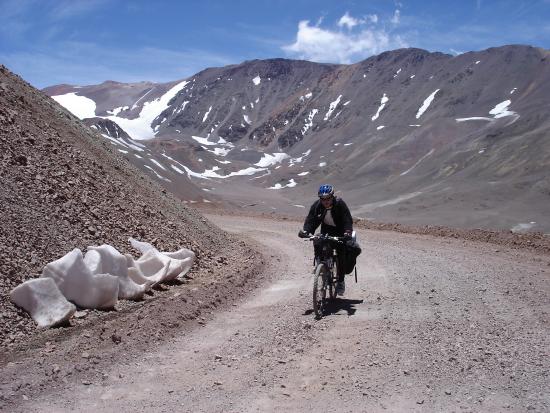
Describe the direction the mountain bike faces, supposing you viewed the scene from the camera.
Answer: facing the viewer

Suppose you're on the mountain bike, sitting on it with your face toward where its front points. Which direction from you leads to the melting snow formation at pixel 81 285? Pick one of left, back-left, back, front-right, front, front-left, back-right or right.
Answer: right

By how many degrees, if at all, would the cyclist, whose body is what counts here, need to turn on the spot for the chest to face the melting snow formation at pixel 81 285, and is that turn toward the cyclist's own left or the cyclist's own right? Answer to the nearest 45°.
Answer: approximately 90° to the cyclist's own right

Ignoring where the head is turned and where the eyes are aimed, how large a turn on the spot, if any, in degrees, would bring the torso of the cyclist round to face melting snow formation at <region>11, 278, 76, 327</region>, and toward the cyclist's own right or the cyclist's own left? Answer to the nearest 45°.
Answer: approximately 90° to the cyclist's own right

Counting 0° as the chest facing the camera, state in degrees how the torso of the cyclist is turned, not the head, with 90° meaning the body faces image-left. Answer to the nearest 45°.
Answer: approximately 0°

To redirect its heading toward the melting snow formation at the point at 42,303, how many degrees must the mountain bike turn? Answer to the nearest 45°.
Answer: approximately 90° to its right

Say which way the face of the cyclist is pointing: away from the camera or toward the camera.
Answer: toward the camera
